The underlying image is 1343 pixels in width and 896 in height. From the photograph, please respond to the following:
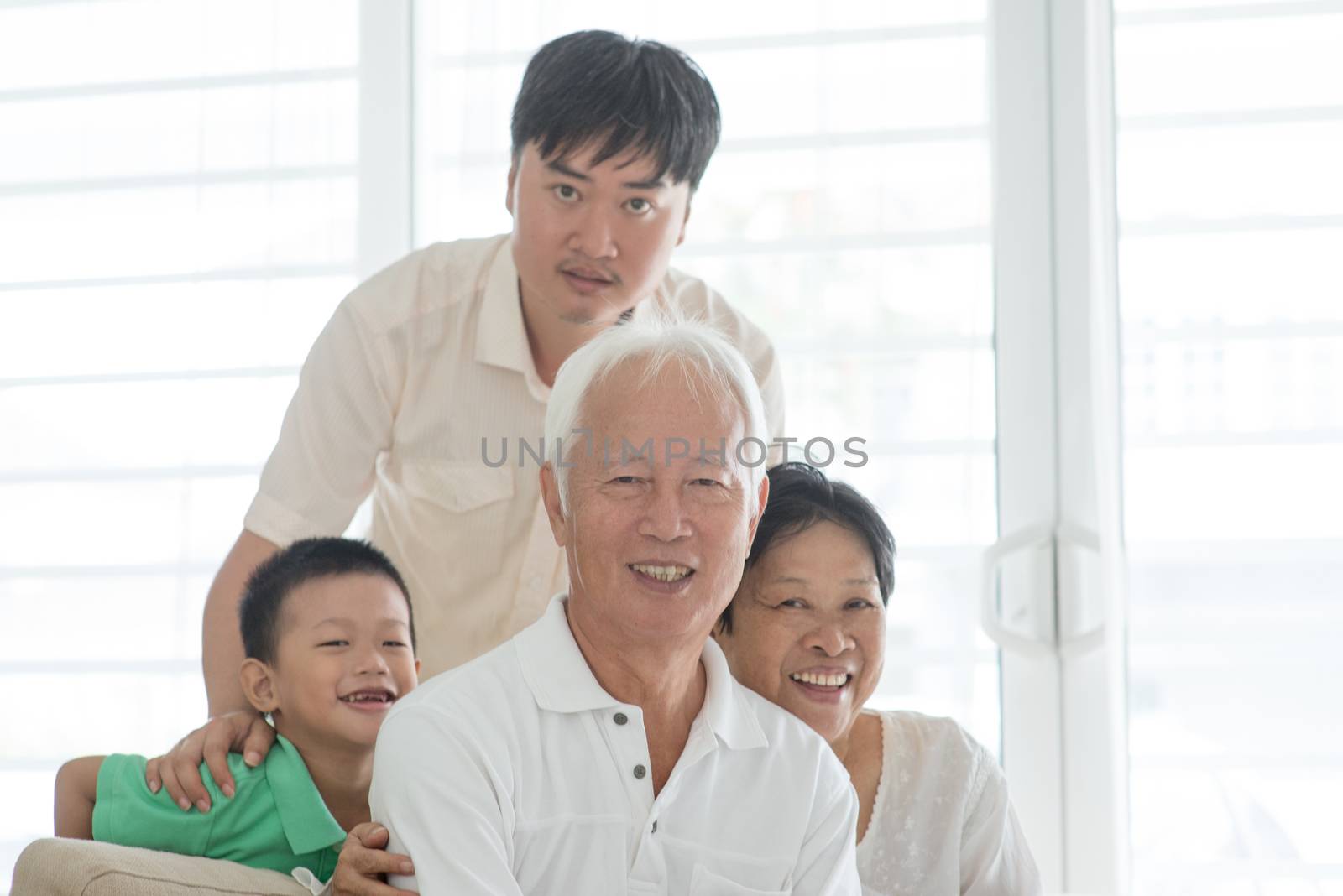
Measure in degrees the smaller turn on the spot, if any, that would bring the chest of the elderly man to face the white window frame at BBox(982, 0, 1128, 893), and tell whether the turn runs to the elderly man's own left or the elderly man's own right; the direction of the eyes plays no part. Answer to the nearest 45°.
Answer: approximately 135° to the elderly man's own left

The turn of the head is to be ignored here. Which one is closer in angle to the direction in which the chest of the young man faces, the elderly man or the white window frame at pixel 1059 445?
the elderly man

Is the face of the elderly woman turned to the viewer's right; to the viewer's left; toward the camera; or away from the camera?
toward the camera

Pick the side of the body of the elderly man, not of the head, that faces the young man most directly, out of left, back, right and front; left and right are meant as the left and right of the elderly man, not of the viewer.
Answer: back

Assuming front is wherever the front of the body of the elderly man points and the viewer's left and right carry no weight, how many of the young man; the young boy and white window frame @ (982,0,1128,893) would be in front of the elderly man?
0

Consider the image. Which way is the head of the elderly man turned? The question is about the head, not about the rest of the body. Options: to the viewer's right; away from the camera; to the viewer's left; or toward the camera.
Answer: toward the camera

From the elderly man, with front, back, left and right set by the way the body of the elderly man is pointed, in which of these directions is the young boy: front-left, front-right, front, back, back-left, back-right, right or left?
back-right

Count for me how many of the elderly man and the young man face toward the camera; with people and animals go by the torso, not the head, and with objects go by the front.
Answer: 2

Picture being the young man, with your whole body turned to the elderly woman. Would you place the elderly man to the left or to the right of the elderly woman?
right

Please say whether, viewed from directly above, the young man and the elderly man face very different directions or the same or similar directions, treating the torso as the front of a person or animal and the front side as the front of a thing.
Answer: same or similar directions

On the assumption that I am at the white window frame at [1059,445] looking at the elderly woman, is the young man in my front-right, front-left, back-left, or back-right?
front-right

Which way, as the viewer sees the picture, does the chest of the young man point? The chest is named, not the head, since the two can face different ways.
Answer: toward the camera

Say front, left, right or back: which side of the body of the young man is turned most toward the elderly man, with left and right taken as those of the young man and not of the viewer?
front

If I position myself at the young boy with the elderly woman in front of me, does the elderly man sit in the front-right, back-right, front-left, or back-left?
front-right

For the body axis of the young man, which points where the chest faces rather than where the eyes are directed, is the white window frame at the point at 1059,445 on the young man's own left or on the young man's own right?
on the young man's own left

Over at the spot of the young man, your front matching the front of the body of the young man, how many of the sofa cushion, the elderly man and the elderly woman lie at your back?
0

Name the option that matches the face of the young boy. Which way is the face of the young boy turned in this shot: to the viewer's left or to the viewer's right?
to the viewer's right
